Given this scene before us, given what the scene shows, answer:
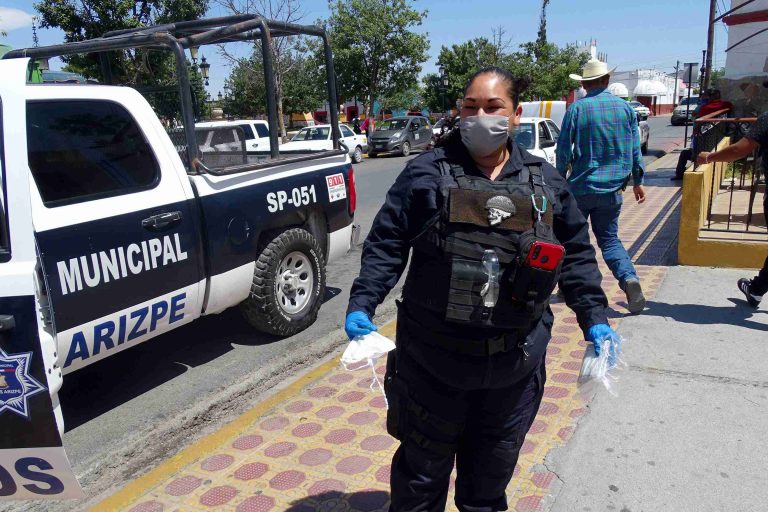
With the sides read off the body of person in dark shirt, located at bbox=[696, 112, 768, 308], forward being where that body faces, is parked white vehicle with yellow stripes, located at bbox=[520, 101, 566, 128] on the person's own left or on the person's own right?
on the person's own right

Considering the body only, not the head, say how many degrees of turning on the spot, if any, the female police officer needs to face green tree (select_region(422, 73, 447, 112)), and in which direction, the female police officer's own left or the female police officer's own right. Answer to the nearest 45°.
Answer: approximately 180°

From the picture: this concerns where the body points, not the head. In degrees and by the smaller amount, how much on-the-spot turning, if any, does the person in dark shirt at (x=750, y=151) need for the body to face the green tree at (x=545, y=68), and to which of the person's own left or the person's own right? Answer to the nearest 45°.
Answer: approximately 90° to the person's own right

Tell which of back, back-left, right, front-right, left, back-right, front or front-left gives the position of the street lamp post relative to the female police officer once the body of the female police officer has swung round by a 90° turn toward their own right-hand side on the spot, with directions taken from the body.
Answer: right

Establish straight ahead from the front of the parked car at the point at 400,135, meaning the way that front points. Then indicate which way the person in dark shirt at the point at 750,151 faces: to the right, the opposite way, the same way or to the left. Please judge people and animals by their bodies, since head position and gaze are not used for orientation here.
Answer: to the right

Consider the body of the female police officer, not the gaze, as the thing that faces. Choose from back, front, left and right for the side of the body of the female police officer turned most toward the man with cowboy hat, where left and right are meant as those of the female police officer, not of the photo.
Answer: back

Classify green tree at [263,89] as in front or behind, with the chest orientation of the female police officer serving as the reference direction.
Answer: behind

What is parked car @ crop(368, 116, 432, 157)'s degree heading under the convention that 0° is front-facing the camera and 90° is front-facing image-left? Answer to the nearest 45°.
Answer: approximately 45°

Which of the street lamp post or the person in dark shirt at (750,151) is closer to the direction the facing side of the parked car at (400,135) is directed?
the person in dark shirt

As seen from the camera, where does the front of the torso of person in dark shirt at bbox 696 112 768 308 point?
to the viewer's left
